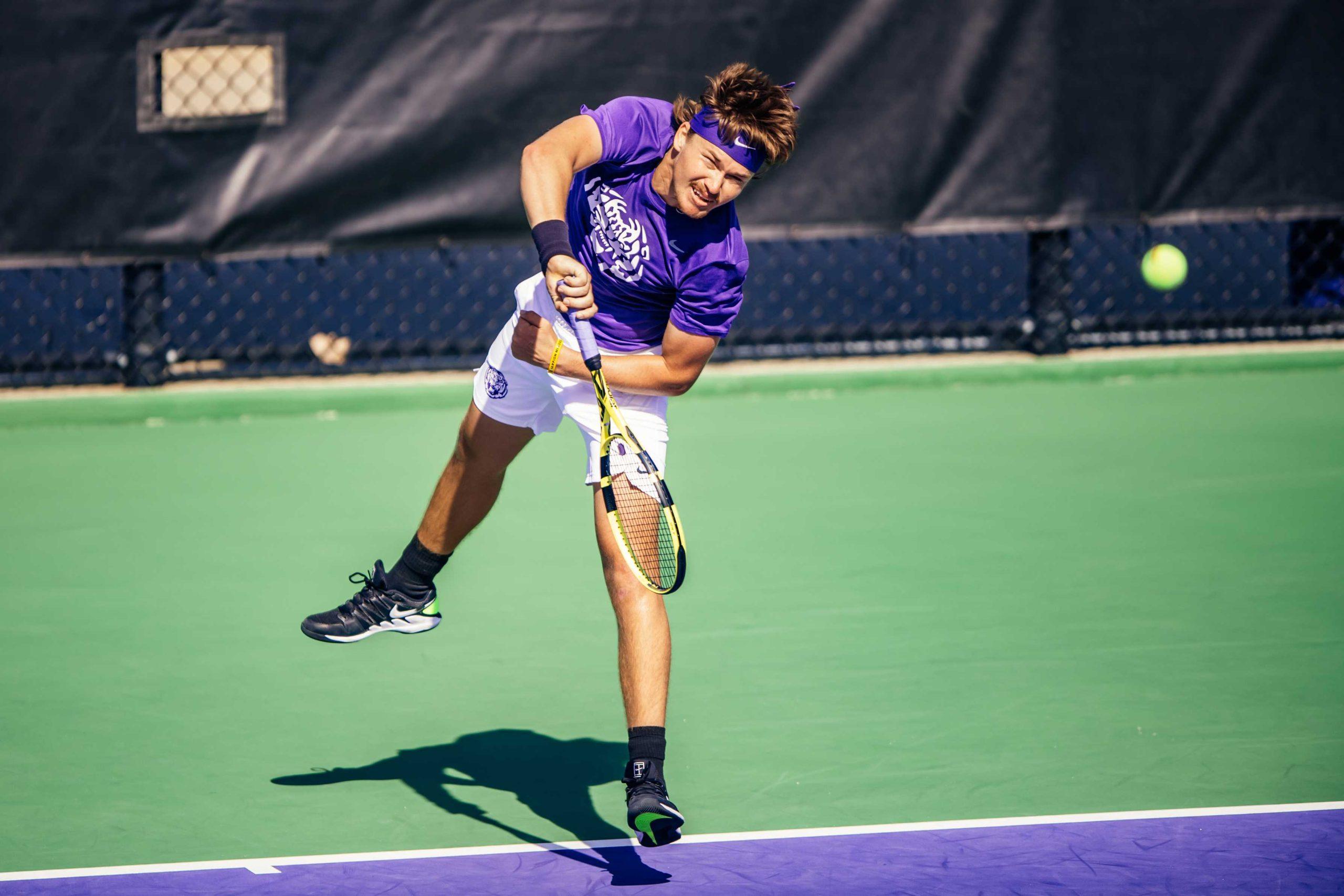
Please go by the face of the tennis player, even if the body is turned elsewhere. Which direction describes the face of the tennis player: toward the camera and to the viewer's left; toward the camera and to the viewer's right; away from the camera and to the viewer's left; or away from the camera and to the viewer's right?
toward the camera and to the viewer's right

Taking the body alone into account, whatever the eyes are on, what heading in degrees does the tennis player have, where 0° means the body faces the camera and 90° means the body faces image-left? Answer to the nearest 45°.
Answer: approximately 0°
